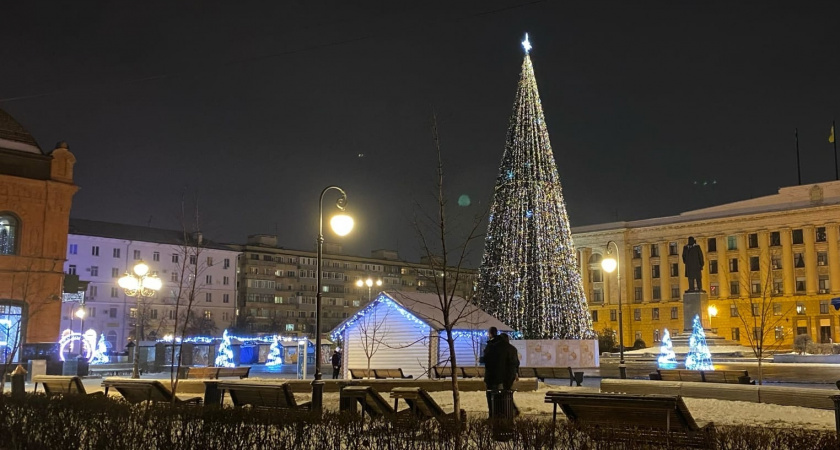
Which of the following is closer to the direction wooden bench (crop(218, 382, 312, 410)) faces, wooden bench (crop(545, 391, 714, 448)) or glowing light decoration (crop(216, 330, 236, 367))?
the glowing light decoration

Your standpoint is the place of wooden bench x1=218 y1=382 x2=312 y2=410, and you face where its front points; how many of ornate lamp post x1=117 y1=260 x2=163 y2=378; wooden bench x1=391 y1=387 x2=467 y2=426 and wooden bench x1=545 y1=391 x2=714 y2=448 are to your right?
2

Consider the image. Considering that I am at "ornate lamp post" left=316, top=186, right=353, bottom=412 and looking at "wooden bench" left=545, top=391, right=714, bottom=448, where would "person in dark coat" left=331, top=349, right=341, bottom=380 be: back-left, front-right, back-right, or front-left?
back-left

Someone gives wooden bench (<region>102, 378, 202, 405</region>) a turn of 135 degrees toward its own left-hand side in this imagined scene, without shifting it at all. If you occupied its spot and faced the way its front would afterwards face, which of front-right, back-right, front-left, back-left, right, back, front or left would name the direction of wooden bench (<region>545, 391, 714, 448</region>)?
back-left

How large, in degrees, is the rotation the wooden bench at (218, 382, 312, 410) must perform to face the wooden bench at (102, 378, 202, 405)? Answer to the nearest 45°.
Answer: approximately 90° to its left

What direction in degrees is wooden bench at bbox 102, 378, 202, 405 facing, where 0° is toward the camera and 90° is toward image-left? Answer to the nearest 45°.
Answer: approximately 225°

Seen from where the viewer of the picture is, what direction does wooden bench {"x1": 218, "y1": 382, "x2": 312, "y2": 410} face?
facing away from the viewer and to the right of the viewer
